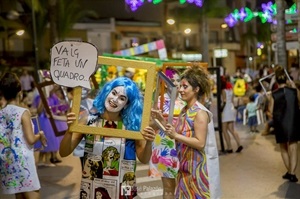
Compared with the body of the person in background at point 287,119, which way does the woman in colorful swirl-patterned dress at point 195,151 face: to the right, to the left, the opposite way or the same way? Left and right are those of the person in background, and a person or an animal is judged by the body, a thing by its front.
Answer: to the left

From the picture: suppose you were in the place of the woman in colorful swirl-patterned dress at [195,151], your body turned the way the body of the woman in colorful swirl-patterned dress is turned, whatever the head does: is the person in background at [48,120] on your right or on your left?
on your right

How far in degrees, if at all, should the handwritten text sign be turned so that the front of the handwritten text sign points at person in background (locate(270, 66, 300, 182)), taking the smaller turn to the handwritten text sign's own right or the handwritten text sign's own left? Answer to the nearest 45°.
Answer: approximately 135° to the handwritten text sign's own left

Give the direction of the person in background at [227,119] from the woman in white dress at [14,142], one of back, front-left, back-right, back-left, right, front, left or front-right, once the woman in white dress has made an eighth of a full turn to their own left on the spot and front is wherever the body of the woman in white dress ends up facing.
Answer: front-right

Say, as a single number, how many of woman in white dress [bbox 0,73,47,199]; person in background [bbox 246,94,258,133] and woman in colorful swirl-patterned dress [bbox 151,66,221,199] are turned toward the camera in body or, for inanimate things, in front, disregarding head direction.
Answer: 0

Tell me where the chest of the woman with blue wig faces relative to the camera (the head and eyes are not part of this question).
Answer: toward the camera

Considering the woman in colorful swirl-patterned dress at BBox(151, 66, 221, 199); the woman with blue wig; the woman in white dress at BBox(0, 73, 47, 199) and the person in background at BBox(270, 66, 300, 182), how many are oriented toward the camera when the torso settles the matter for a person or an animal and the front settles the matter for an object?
1

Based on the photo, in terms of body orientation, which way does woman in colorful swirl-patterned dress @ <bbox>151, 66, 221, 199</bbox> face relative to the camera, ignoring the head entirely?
to the viewer's left
